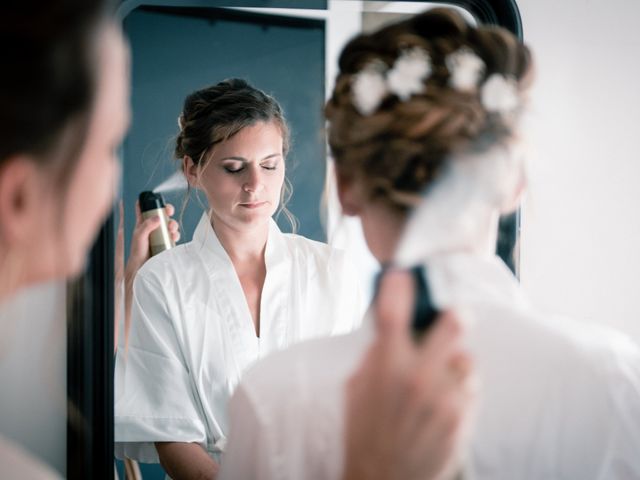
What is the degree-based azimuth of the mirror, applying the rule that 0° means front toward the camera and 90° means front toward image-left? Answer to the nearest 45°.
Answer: approximately 0°
